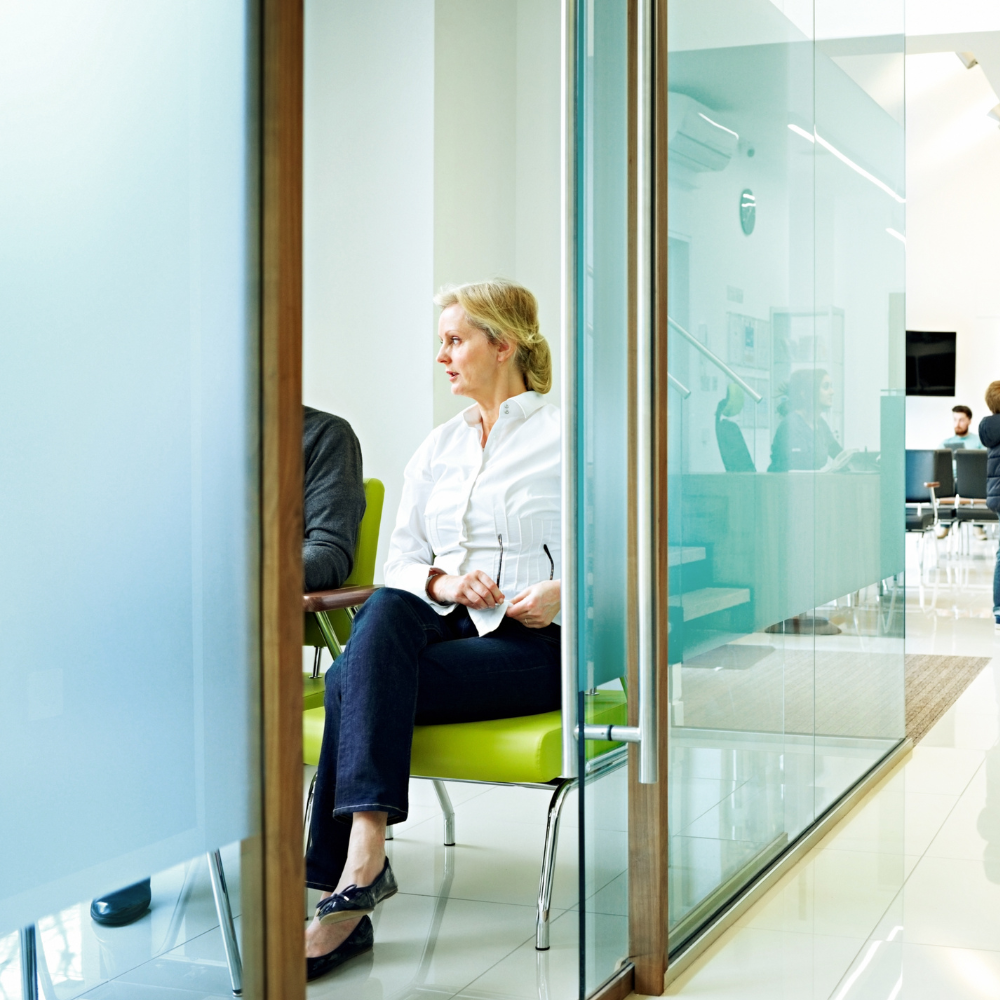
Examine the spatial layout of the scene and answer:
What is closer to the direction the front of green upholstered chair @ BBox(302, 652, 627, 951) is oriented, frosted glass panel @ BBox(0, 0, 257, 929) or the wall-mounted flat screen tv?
the frosted glass panel

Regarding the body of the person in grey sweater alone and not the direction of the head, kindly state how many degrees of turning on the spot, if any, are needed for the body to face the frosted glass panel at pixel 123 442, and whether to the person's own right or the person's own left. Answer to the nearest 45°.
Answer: approximately 45° to the person's own left

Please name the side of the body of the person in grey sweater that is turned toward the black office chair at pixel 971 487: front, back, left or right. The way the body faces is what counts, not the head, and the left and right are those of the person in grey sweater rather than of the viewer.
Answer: back

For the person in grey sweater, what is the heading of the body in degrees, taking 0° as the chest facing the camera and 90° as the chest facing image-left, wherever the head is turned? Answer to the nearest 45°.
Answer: approximately 45°

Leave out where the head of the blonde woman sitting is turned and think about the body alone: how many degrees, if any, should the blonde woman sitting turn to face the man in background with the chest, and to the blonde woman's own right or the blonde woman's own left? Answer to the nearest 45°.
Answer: approximately 180°

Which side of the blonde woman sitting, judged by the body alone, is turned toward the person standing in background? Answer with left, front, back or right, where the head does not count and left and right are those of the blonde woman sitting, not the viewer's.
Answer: back

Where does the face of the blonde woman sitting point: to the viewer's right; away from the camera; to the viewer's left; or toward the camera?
to the viewer's left

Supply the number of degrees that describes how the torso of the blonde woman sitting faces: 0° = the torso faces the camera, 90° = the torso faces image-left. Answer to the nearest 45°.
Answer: approximately 45°

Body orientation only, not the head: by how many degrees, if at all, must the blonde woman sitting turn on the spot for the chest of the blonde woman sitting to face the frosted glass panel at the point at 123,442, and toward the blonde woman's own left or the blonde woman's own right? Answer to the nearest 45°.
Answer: approximately 45° to the blonde woman's own left

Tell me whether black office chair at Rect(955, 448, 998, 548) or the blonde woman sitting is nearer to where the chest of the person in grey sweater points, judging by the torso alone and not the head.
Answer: the blonde woman sitting

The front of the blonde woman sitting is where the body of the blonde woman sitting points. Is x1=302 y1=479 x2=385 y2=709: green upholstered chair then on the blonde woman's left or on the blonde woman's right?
on the blonde woman's right
